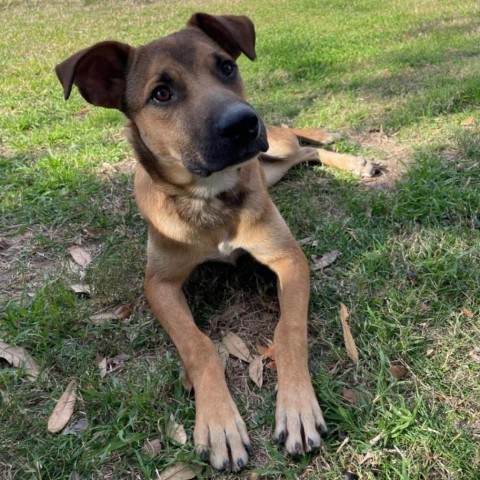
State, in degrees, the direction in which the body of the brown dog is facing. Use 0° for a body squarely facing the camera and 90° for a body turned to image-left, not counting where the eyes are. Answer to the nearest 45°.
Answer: approximately 0°

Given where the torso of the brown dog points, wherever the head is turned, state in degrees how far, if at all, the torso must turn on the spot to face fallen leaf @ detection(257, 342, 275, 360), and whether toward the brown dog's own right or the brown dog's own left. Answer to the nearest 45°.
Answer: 0° — it already faces it

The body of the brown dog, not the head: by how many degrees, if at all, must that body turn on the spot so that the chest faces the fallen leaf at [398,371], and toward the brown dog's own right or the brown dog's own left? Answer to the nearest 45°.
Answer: approximately 45° to the brown dog's own left

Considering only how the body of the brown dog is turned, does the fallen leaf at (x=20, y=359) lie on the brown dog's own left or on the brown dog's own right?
on the brown dog's own right

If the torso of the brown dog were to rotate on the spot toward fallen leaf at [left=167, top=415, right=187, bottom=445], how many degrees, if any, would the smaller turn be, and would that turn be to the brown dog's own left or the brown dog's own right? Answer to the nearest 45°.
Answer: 0° — it already faces it

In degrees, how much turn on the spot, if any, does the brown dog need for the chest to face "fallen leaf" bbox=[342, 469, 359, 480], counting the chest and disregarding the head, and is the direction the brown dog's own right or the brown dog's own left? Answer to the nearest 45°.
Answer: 0° — it already faces it

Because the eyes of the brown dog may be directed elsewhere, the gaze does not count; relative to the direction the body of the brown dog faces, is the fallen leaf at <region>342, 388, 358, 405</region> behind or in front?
in front

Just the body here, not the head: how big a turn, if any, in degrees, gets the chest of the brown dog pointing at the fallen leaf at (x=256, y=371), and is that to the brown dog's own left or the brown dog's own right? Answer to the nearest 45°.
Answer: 0° — it already faces it

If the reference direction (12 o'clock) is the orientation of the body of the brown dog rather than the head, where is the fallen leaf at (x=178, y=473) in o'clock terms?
The fallen leaf is roughly at 12 o'clock from the brown dog.

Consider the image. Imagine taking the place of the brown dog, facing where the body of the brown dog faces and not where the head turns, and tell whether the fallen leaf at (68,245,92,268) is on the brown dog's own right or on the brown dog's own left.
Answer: on the brown dog's own right

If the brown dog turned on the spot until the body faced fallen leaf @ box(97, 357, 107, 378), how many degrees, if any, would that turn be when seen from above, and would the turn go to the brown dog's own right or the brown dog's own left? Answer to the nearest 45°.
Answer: approximately 45° to the brown dog's own right

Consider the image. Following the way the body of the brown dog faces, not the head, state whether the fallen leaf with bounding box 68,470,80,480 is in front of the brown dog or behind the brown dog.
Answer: in front

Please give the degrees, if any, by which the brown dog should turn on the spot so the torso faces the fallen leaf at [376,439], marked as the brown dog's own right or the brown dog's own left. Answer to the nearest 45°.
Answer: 0° — it already faces it
